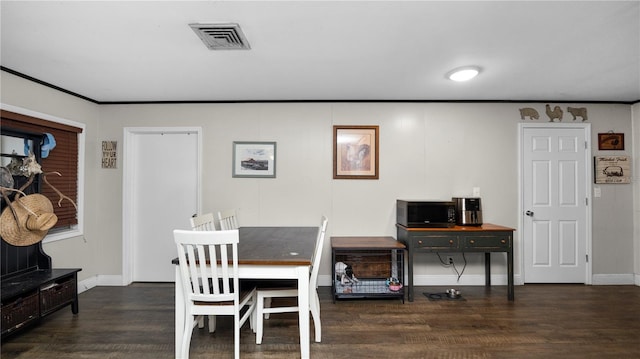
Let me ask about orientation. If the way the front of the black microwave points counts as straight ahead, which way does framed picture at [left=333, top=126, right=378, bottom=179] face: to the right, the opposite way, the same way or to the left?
the same way

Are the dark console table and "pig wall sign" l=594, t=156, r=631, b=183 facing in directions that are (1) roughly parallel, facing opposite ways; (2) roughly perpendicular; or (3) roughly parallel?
roughly parallel

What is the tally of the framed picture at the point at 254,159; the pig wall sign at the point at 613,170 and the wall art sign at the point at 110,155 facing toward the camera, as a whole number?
3

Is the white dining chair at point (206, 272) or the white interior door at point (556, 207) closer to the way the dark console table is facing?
the white dining chair

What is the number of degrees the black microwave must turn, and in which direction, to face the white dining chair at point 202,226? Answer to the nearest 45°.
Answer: approximately 45° to its right

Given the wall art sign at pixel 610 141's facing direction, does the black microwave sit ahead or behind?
ahead

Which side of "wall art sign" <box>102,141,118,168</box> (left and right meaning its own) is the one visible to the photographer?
front

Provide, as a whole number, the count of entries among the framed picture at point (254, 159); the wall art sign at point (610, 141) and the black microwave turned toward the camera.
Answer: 3

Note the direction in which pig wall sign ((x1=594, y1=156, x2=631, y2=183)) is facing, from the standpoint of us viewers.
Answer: facing the viewer

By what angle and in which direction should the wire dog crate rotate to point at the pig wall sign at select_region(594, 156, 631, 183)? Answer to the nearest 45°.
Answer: approximately 90° to its left

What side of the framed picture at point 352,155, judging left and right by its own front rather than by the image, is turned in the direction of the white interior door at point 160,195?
right

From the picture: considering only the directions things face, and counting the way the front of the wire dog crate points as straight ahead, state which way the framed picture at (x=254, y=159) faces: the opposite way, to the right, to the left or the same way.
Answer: the same way

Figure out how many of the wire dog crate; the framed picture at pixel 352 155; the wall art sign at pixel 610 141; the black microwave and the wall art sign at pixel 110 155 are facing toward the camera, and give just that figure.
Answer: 5

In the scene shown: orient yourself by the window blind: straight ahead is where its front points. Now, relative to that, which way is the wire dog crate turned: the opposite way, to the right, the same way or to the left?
to the right

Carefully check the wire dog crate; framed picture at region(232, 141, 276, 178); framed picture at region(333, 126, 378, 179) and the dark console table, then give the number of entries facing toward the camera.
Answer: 4

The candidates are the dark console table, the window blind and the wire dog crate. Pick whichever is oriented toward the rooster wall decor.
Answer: the window blind

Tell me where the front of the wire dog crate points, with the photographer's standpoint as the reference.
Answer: facing the viewer

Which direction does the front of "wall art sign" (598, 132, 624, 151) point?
toward the camera
